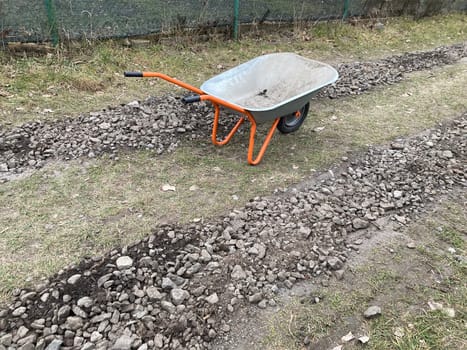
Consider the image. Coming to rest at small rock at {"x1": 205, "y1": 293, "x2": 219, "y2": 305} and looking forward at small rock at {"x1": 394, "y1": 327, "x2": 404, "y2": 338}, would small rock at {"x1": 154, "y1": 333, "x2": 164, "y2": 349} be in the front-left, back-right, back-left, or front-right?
back-right

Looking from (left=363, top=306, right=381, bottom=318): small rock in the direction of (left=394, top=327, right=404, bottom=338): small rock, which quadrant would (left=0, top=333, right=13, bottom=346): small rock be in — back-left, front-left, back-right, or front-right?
back-right

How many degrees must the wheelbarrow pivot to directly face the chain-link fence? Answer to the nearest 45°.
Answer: approximately 90° to its left

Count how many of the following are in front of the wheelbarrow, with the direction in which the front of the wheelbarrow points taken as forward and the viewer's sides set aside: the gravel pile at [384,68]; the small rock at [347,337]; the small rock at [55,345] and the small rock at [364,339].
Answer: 1

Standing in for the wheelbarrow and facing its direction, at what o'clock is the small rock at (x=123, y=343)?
The small rock is roughly at 5 o'clock from the wheelbarrow.

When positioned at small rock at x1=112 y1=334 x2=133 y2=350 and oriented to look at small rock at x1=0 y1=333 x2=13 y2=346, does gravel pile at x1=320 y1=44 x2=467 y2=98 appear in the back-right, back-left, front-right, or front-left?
back-right

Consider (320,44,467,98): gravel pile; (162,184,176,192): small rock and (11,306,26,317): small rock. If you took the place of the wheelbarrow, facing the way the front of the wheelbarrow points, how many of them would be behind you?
2

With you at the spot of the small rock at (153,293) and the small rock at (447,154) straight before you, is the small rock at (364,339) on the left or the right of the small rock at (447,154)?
right

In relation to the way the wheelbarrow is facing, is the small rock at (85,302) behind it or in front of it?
behind

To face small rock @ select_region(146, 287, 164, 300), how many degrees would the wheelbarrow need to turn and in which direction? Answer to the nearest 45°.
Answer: approximately 135° to its right

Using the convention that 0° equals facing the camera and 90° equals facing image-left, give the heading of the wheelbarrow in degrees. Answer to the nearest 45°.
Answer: approximately 225°

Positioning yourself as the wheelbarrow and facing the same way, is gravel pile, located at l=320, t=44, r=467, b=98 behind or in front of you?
in front

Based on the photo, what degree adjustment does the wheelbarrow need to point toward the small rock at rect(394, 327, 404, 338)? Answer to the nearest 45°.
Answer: approximately 135° to its right
